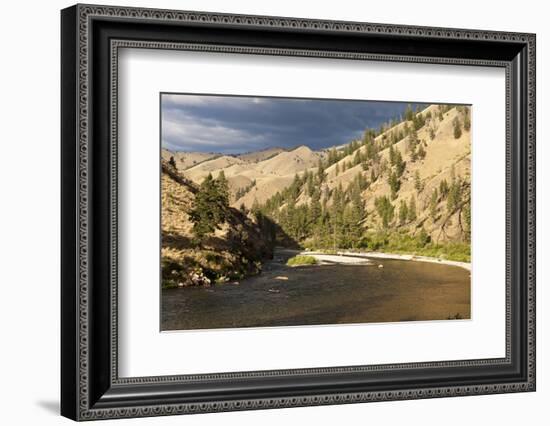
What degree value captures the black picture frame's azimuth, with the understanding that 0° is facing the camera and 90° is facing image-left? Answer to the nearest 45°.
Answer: approximately 315°
